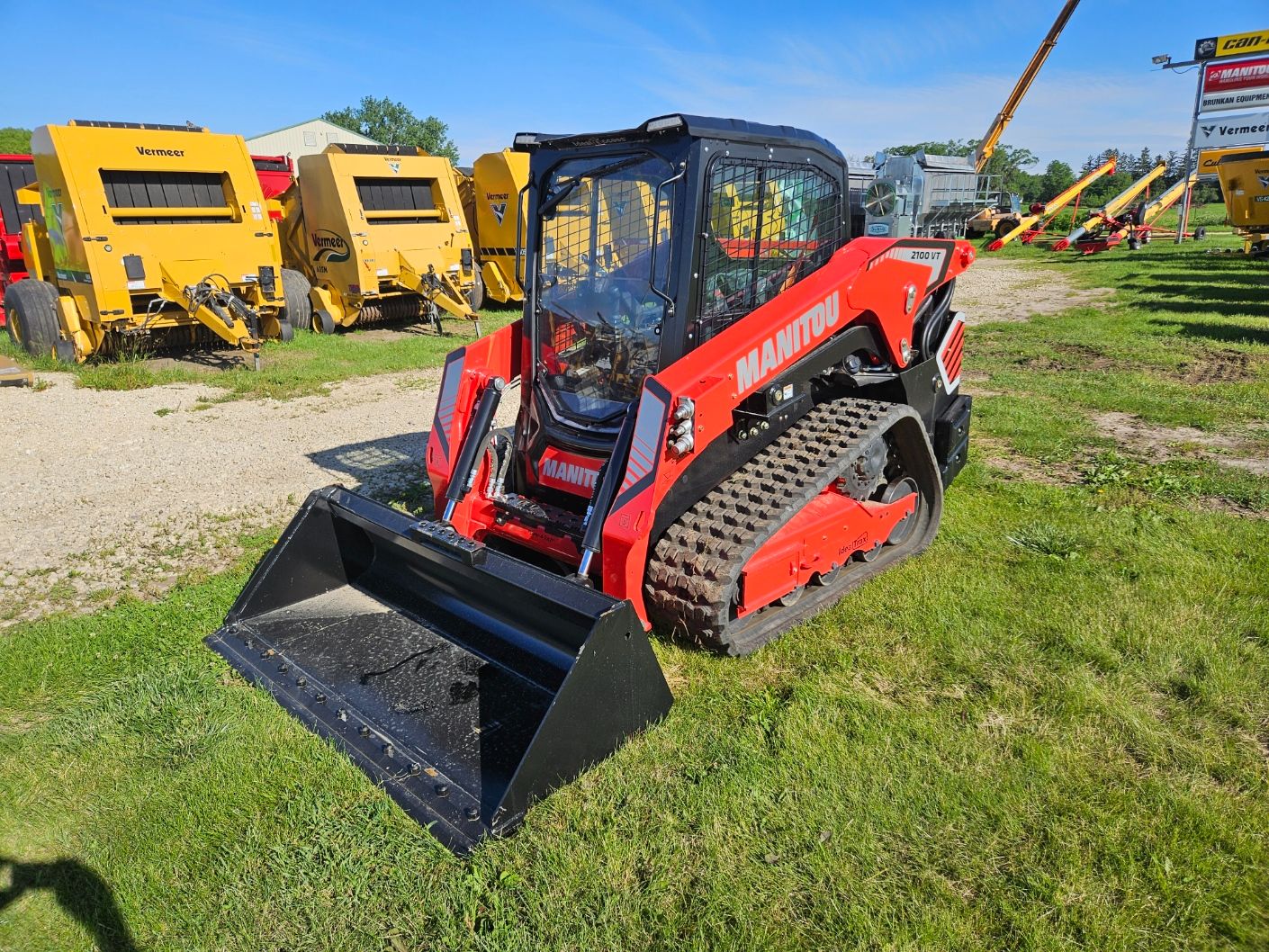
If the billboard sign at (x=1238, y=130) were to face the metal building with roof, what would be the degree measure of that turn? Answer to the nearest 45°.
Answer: approximately 90° to its right

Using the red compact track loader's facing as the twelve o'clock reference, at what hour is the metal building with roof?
The metal building with roof is roughly at 4 o'clock from the red compact track loader.

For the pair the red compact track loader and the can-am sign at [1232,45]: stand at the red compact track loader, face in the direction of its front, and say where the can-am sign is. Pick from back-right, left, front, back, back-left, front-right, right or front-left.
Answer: back

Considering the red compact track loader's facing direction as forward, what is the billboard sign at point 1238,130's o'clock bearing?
The billboard sign is roughly at 6 o'clock from the red compact track loader.

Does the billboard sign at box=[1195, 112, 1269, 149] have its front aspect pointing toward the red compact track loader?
yes

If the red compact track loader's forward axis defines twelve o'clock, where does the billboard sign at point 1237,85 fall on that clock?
The billboard sign is roughly at 6 o'clock from the red compact track loader.
